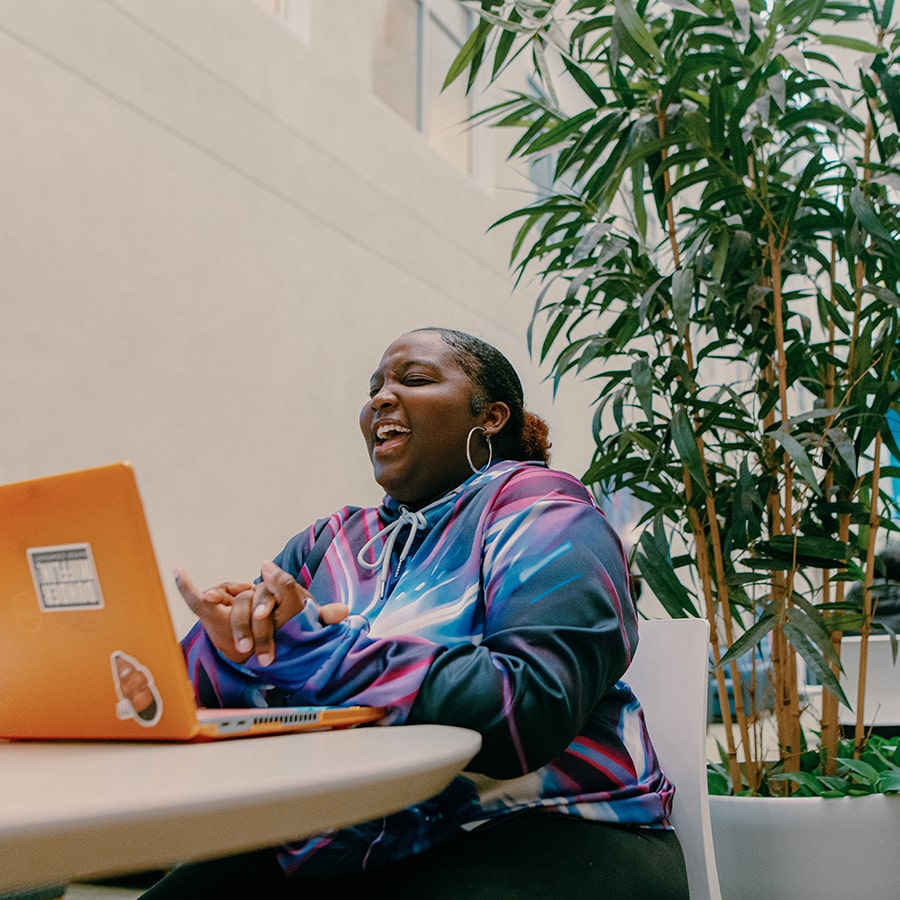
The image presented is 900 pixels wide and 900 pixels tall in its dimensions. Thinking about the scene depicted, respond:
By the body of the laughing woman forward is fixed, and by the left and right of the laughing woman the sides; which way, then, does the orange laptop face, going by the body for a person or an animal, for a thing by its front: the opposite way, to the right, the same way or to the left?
the opposite way

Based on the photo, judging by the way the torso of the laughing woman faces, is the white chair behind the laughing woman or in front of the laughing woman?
behind

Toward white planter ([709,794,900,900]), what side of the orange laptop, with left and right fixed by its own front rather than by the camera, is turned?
front

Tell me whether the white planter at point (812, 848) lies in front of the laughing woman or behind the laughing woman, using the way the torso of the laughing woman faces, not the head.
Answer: behind

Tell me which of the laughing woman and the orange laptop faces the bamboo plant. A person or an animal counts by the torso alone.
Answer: the orange laptop

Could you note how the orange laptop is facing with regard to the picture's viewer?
facing away from the viewer and to the right of the viewer

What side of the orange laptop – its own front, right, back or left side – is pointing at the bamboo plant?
front

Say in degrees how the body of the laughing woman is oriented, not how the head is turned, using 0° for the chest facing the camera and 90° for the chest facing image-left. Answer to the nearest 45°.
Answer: approximately 45°
